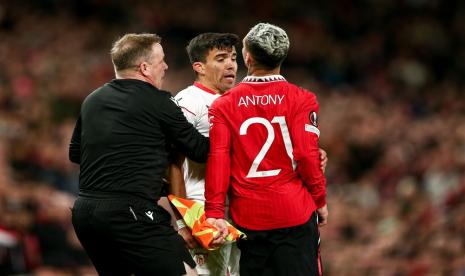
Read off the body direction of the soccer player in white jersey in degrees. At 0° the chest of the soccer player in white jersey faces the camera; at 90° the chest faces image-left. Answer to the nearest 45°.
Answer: approximately 315°

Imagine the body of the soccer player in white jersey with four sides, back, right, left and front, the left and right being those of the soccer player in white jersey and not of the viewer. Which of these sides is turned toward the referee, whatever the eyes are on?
right

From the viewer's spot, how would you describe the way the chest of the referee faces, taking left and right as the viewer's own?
facing away from the viewer and to the right of the viewer

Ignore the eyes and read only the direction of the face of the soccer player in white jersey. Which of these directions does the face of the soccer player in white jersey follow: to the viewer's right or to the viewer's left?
to the viewer's right

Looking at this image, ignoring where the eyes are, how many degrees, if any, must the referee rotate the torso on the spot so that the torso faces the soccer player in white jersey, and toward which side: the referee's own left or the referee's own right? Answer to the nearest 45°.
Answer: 0° — they already face them

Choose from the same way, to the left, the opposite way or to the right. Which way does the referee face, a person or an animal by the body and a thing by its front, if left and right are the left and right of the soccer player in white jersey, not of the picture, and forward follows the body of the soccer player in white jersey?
to the left
